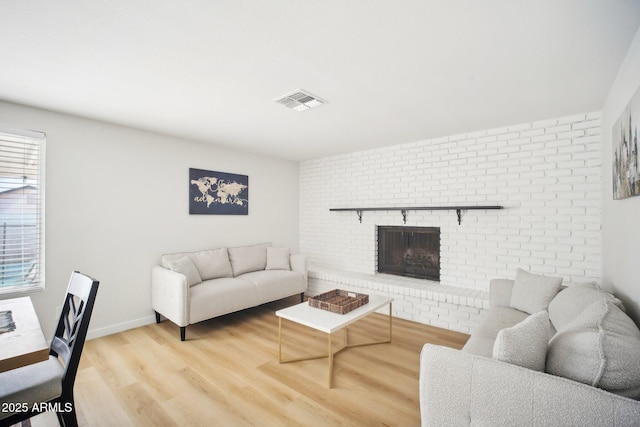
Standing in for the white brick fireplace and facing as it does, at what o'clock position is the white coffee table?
The white coffee table is roughly at 12 o'clock from the white brick fireplace.

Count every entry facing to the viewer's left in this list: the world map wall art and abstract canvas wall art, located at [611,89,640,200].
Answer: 1

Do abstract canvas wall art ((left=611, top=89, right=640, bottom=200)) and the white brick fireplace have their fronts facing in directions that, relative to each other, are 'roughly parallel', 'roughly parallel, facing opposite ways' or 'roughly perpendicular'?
roughly perpendicular

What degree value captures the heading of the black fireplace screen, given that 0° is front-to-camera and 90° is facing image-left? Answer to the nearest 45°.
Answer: approximately 45°

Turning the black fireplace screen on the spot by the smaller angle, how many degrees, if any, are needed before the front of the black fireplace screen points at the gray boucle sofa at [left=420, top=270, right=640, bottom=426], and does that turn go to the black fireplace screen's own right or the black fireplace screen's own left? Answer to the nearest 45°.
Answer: approximately 45° to the black fireplace screen's own left

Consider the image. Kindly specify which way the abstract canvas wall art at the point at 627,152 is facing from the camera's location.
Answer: facing to the left of the viewer
